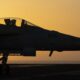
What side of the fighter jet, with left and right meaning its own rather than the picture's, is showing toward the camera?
right
